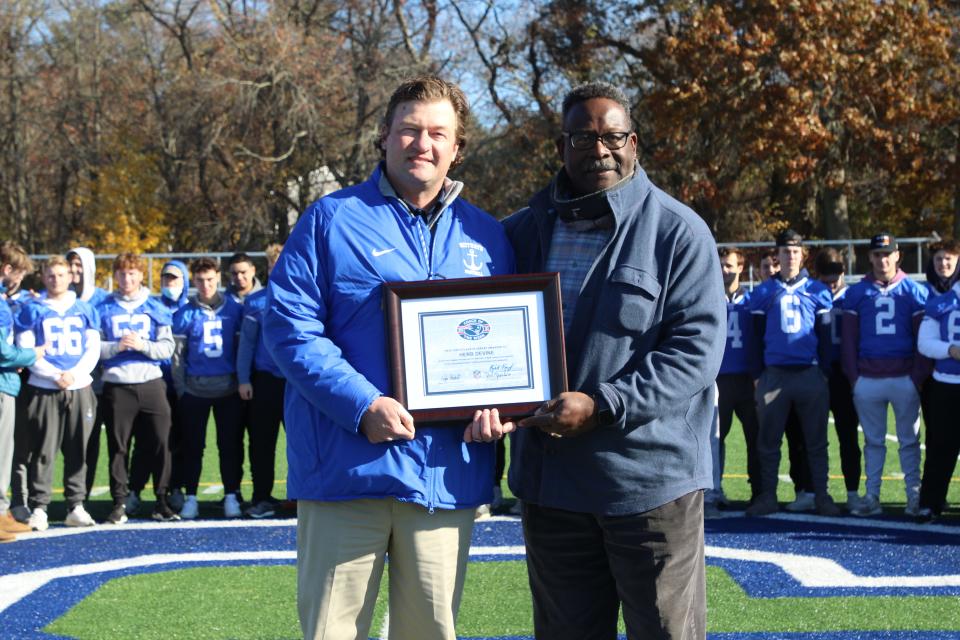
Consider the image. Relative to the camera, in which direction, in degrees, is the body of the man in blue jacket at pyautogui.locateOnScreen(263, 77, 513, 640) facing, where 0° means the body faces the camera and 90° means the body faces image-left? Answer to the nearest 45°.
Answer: approximately 315°
